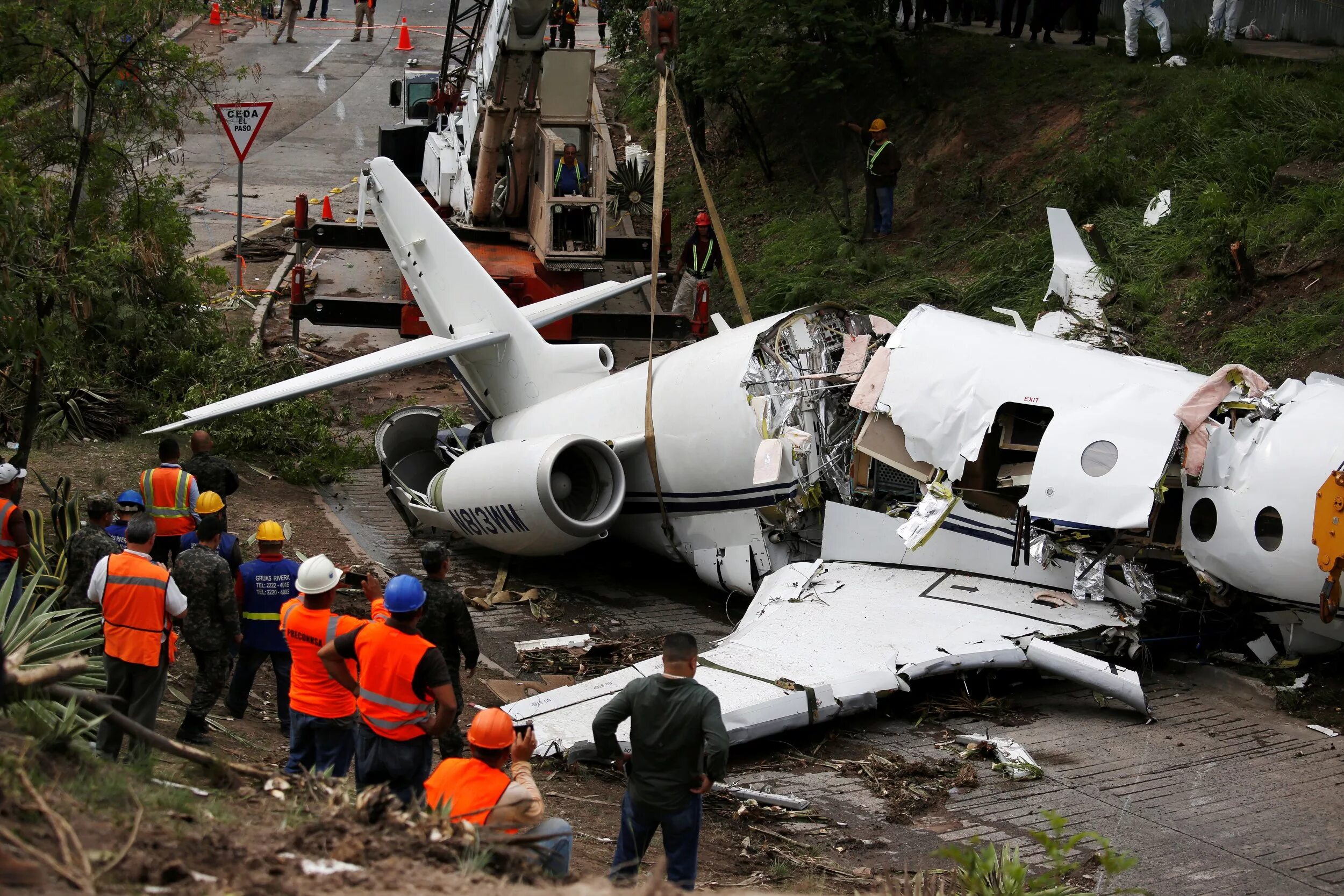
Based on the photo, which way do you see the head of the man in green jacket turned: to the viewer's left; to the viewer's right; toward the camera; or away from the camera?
away from the camera

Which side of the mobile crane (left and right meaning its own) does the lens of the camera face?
back

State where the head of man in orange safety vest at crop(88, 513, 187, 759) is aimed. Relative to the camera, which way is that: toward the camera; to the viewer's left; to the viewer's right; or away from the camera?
away from the camera

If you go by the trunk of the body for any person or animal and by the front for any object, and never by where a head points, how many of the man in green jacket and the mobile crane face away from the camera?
2

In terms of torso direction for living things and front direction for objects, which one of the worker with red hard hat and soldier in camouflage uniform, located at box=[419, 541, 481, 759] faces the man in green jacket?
the worker with red hard hat

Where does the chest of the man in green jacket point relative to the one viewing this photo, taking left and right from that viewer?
facing away from the viewer

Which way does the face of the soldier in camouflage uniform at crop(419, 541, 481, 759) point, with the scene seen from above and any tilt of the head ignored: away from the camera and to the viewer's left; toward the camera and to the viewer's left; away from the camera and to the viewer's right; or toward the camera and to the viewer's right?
away from the camera and to the viewer's right

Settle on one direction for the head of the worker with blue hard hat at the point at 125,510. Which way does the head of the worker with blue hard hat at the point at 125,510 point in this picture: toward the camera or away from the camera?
away from the camera

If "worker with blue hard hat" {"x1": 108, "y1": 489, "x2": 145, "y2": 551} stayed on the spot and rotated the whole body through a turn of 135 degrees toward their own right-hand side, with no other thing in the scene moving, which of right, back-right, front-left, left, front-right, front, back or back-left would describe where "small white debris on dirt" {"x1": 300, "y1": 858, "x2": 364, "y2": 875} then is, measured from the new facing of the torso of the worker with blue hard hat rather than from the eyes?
front
